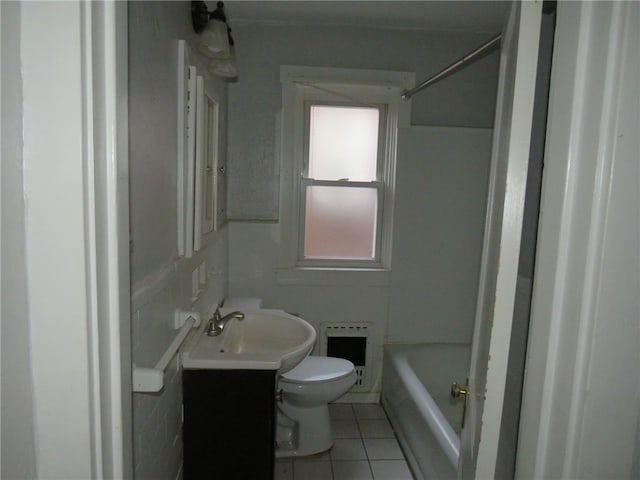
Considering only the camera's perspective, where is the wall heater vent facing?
facing the viewer

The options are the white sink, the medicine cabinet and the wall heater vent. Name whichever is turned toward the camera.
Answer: the wall heater vent

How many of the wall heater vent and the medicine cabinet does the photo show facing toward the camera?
1

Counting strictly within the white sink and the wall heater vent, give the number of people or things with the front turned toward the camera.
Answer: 1

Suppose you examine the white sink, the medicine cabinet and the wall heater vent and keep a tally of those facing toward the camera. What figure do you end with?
1

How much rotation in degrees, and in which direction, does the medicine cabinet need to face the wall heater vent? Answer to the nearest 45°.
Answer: approximately 45° to its left

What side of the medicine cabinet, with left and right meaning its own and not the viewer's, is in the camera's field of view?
right

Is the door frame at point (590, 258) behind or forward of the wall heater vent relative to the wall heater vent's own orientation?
forward

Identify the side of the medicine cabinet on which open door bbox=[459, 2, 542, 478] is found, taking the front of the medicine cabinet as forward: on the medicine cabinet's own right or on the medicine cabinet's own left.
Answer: on the medicine cabinet's own right

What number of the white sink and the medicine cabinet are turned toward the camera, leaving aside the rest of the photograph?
0

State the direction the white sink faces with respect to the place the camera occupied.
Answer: facing to the right of the viewer

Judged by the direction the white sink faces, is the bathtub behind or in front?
in front

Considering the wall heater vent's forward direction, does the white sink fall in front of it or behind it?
in front

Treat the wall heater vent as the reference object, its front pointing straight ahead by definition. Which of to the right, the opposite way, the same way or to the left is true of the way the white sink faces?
to the left
